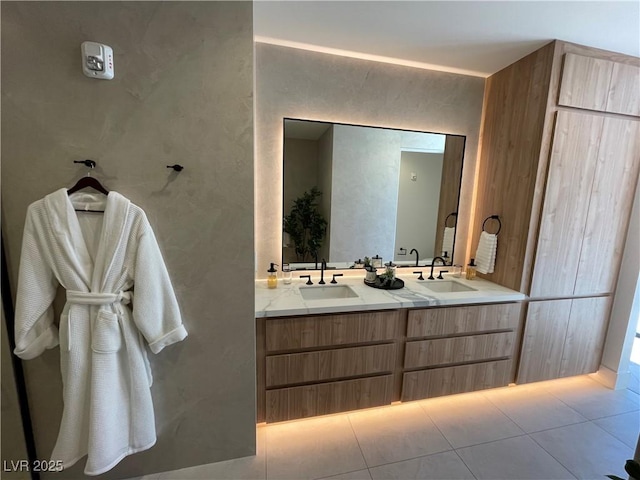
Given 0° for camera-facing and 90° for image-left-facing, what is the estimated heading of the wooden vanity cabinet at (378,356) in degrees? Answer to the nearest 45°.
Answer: approximately 315°

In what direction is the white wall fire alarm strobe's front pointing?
toward the camera

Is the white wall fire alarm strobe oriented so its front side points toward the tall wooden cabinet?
no

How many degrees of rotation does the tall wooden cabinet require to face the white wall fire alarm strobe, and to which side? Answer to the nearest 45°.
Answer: approximately 90° to its right

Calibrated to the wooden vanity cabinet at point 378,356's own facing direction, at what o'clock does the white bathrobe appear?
The white bathrobe is roughly at 3 o'clock from the wooden vanity cabinet.

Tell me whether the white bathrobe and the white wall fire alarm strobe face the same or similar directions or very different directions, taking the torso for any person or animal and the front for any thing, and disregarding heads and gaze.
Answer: same or similar directions

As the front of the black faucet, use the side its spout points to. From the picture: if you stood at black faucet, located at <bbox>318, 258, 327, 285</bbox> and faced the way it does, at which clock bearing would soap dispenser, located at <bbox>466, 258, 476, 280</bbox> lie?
The soap dispenser is roughly at 10 o'clock from the black faucet.

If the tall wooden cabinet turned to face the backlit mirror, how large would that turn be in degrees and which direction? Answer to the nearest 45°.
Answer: approximately 90° to its right

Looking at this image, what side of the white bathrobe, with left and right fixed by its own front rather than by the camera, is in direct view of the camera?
front

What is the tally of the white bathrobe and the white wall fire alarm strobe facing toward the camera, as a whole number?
2

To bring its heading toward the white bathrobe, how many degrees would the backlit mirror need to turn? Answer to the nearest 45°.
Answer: approximately 90° to its right

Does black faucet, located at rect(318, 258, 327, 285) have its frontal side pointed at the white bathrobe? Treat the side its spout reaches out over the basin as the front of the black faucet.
no

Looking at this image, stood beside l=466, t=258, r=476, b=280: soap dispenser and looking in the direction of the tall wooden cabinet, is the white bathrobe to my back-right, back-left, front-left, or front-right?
back-right

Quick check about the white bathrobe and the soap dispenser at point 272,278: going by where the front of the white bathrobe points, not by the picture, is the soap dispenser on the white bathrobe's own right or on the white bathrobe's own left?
on the white bathrobe's own left

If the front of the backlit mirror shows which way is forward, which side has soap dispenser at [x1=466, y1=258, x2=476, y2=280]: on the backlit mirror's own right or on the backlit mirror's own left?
on the backlit mirror's own left

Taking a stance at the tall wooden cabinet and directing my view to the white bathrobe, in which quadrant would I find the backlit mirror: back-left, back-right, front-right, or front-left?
front-right

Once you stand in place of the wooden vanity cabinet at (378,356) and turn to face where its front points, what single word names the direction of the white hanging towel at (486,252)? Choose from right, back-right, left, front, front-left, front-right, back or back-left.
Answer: left
